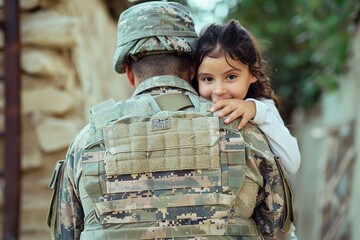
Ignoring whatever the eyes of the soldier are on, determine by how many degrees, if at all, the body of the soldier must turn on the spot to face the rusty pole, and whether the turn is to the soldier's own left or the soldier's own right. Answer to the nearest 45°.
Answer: approximately 45° to the soldier's own left

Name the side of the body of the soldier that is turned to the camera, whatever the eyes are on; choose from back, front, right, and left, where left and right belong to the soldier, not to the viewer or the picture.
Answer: back
